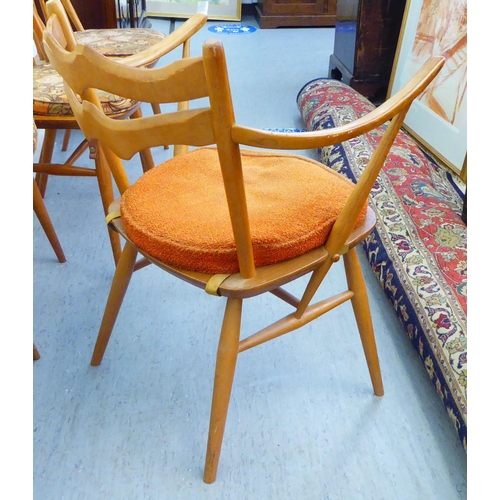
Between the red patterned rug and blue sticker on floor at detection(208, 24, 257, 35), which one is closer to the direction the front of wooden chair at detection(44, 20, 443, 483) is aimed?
the red patterned rug

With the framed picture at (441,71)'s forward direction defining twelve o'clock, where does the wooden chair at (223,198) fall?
The wooden chair is roughly at 11 o'clock from the framed picture.

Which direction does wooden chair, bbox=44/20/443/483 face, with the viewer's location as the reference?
facing away from the viewer and to the right of the viewer

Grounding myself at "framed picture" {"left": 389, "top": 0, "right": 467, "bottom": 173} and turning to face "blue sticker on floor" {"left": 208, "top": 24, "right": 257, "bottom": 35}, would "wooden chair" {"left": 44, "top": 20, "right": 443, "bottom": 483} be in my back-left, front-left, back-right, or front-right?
back-left

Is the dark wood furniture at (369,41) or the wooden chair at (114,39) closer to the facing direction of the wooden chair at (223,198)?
the dark wood furniture

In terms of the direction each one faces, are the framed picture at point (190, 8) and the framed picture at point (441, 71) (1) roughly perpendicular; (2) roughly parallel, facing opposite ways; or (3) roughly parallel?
roughly perpendicular

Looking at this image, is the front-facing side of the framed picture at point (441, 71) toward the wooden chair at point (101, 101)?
yes

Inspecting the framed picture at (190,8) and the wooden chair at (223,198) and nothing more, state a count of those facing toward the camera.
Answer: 1

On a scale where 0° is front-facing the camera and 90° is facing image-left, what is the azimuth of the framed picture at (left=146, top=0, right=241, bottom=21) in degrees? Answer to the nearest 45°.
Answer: approximately 0°
